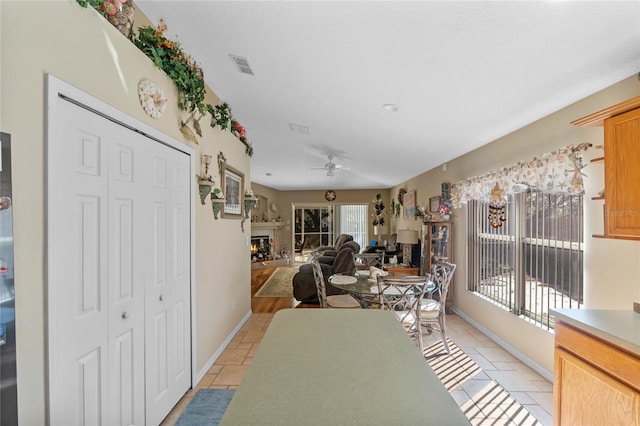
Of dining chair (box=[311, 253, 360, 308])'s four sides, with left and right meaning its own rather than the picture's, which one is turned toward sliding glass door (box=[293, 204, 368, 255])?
left

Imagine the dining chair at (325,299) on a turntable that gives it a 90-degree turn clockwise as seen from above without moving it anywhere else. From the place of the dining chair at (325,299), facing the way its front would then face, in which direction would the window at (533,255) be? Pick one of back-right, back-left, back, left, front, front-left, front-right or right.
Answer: left

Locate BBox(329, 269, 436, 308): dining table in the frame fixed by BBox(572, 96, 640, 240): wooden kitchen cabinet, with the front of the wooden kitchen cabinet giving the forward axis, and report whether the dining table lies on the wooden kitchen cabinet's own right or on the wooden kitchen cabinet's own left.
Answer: on the wooden kitchen cabinet's own right

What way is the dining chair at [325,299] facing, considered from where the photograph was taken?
facing to the right of the viewer

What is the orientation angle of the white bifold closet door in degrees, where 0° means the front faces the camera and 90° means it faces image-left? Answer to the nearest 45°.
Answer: approximately 315°

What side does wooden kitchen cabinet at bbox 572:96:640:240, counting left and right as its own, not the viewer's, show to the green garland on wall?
front

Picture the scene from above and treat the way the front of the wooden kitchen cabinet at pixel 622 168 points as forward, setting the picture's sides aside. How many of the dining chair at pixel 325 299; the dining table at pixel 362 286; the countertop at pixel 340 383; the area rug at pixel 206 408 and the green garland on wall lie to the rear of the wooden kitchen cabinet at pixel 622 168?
0

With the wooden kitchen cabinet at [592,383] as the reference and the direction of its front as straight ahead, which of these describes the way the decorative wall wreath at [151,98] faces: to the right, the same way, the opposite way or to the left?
the opposite way

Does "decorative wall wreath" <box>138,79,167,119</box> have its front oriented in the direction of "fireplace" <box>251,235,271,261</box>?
no

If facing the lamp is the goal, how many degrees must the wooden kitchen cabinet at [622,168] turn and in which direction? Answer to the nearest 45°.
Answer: approximately 90° to its right

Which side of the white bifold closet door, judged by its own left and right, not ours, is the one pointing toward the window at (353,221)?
left

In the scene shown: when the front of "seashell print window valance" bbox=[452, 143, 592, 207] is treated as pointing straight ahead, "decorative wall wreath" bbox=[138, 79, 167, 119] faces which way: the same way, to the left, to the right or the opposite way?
the opposite way

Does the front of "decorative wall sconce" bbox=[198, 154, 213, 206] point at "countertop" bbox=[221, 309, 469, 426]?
no

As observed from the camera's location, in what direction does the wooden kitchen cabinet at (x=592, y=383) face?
facing the viewer and to the left of the viewer

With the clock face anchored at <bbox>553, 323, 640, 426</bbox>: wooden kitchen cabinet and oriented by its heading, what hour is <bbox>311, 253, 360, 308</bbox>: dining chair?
The dining chair is roughly at 2 o'clock from the wooden kitchen cabinet.

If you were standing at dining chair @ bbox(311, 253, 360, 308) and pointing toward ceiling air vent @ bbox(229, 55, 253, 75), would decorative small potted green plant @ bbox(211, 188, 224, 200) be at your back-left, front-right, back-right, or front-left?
front-right

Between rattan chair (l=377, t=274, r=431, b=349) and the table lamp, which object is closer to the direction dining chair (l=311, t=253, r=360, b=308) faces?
the rattan chair

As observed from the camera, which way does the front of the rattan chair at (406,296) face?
facing away from the viewer

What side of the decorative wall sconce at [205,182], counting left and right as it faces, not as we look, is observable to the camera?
right
